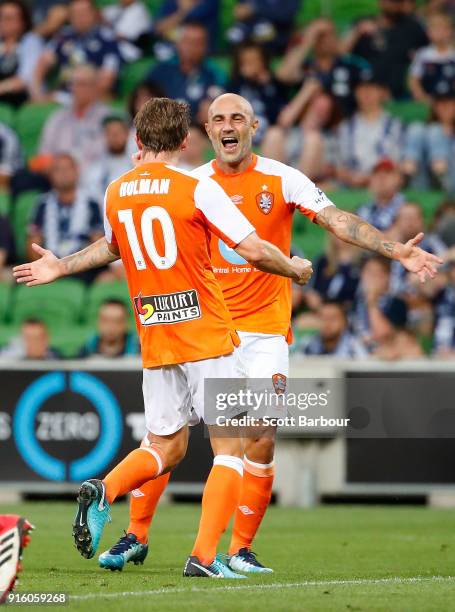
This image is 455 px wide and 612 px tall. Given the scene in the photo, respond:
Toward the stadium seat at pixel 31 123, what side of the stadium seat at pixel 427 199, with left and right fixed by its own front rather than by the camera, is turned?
right

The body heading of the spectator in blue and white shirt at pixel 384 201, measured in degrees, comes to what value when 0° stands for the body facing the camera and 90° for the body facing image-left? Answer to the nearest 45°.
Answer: approximately 0°

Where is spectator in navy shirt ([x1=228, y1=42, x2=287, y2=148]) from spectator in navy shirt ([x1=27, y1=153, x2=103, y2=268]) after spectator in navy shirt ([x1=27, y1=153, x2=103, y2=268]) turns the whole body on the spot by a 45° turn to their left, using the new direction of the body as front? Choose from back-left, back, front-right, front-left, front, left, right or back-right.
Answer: front-left

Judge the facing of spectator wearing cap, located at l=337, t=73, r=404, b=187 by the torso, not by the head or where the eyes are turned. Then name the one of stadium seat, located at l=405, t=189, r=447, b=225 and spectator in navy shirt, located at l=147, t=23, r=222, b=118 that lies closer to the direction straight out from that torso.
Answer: the stadium seat
